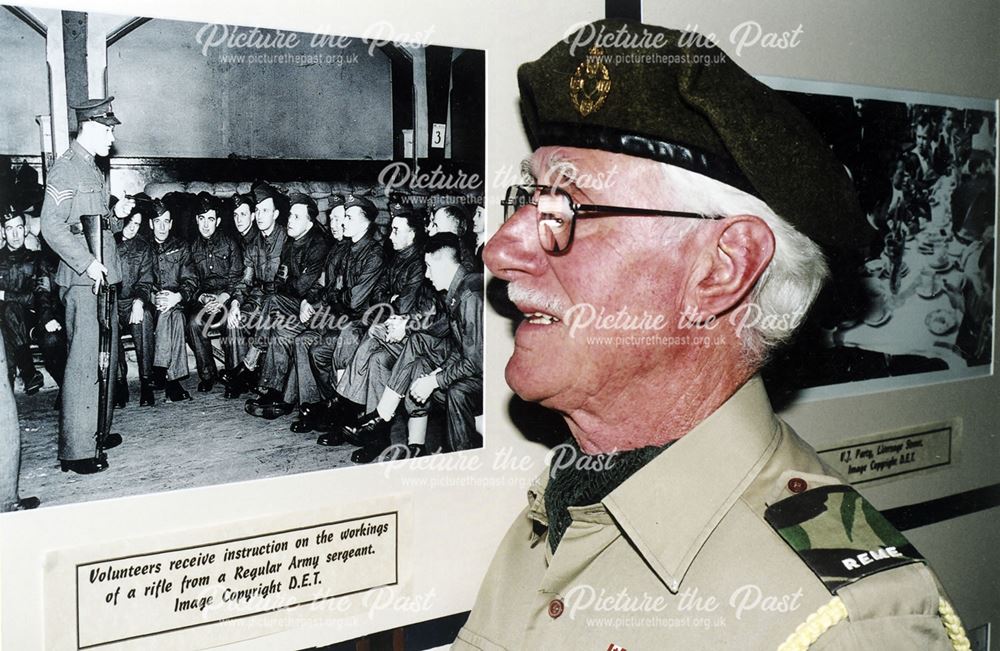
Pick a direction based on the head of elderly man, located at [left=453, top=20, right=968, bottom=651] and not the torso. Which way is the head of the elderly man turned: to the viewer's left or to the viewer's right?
to the viewer's left
